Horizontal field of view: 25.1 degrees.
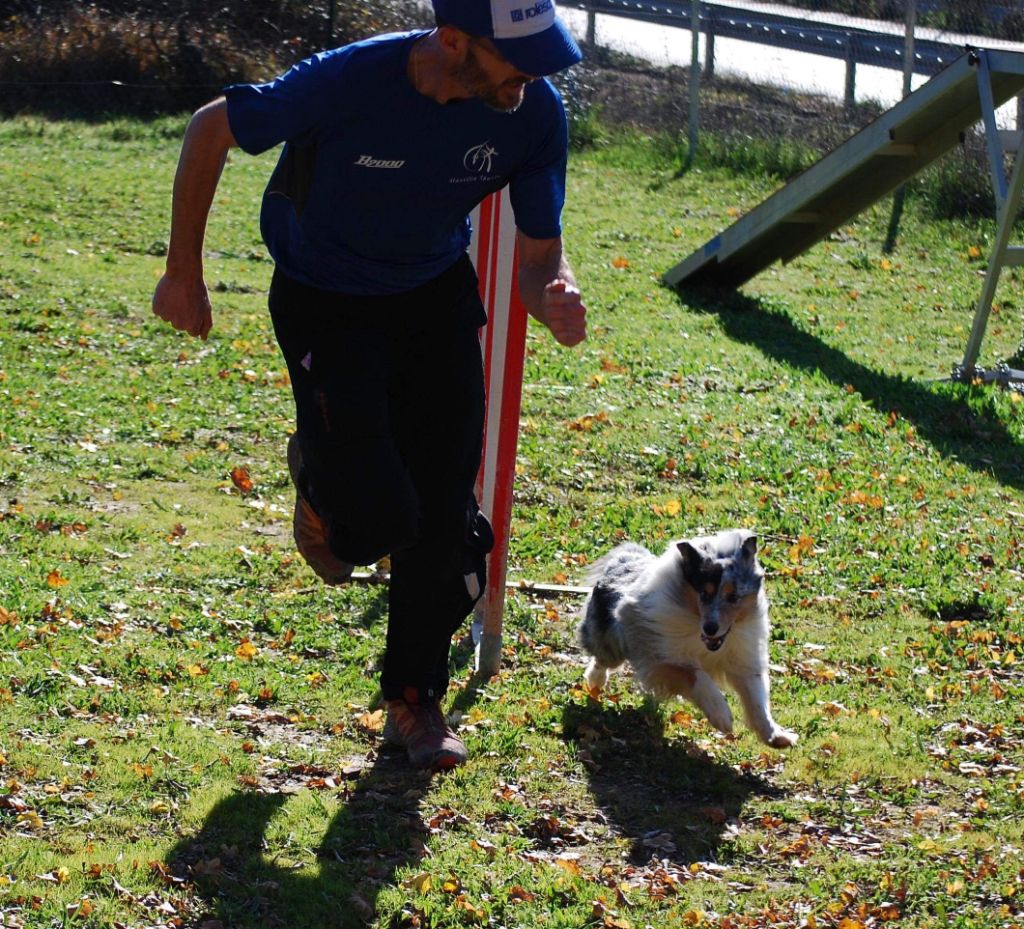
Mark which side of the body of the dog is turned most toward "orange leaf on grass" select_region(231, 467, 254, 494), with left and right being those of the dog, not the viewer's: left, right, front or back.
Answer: back

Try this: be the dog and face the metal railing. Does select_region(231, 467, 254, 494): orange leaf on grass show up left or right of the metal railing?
left

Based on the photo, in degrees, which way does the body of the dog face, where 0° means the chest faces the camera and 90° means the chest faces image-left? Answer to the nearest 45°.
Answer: approximately 315°

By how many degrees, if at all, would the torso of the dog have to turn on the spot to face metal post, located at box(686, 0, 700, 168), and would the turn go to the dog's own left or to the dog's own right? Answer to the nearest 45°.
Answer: approximately 135° to the dog's own left

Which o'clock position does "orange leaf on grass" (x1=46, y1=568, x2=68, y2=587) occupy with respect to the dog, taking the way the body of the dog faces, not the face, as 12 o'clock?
The orange leaf on grass is roughly at 5 o'clock from the dog.

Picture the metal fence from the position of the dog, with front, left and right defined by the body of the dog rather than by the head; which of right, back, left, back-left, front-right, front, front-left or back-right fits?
back-left

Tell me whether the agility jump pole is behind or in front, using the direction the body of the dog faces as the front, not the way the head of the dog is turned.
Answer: behind
